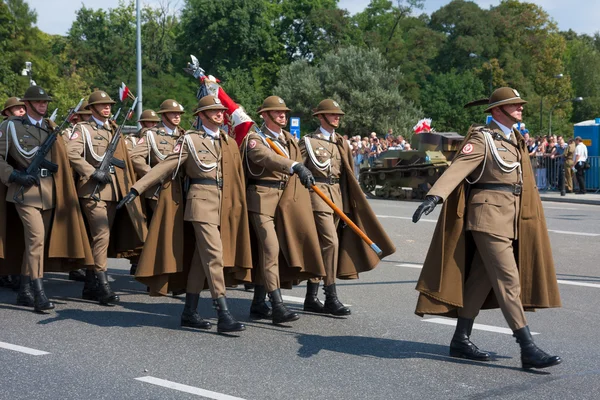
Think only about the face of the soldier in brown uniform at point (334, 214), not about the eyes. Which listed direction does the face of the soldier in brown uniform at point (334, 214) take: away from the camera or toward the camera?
toward the camera

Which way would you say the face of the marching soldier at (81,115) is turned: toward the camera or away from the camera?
toward the camera

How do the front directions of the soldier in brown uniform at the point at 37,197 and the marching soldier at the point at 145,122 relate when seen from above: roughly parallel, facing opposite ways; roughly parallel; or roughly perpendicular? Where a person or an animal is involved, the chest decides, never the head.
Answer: roughly parallel

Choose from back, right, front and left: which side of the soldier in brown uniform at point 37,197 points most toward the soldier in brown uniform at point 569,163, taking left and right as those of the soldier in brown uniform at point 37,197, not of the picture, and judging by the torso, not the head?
left

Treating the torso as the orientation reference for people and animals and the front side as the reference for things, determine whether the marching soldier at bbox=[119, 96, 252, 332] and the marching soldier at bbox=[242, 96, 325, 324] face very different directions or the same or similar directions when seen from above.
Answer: same or similar directions

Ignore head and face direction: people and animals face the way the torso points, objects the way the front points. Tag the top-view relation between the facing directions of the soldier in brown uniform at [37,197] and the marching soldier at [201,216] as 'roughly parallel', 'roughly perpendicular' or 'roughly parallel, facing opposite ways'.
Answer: roughly parallel

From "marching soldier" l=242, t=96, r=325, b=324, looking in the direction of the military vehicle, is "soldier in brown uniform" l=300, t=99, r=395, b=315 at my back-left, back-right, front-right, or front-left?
front-right
